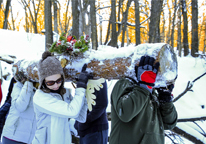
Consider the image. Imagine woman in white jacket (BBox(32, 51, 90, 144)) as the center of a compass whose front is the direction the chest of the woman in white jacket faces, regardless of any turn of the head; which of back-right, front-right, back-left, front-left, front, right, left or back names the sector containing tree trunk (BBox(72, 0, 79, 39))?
back-left

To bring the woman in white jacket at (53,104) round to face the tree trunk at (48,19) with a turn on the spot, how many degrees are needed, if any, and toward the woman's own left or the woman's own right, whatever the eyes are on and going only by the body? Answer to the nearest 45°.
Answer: approximately 135° to the woman's own left

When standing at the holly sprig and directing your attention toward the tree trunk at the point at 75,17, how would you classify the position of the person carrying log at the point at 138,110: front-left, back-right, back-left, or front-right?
back-right
